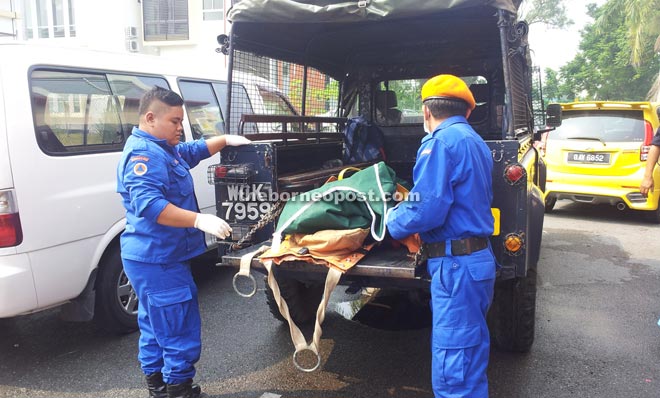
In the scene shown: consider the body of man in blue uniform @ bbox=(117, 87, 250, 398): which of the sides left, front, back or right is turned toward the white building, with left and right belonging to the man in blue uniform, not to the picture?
left

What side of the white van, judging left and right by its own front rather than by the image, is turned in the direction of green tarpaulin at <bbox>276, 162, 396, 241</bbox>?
right

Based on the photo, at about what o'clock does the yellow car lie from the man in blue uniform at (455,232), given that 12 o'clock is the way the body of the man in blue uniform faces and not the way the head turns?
The yellow car is roughly at 2 o'clock from the man in blue uniform.

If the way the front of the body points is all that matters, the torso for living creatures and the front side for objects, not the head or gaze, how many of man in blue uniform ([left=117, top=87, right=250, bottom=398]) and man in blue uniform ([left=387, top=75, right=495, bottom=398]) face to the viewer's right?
1

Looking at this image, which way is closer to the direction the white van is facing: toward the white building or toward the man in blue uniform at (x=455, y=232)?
the white building

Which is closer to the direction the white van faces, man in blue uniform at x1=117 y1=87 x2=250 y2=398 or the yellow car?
the yellow car

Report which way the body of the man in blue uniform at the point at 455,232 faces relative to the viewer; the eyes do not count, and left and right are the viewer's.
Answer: facing away from the viewer and to the left of the viewer

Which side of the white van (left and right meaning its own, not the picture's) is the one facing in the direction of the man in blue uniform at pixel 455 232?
right

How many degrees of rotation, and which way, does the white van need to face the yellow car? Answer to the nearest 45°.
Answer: approximately 45° to its right

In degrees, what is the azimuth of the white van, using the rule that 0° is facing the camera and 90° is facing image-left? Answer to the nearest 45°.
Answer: approximately 225°

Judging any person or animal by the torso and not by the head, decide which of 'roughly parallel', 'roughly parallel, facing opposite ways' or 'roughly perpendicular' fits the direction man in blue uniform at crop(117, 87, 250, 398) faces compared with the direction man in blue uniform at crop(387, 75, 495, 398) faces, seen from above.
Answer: roughly perpendicular

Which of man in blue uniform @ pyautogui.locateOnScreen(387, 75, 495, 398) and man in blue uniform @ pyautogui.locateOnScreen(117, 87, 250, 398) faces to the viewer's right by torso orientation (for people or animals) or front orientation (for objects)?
man in blue uniform @ pyautogui.locateOnScreen(117, 87, 250, 398)

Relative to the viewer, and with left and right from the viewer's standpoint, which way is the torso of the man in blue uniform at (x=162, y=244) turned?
facing to the right of the viewer
